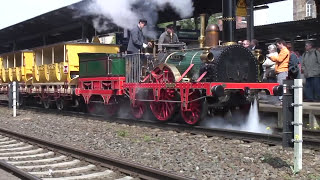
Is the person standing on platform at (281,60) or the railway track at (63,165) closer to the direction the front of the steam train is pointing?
the person standing on platform

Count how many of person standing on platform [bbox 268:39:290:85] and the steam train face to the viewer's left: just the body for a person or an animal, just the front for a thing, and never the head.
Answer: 1

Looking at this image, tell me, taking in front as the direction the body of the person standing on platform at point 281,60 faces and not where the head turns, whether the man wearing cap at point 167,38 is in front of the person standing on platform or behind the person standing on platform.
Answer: in front

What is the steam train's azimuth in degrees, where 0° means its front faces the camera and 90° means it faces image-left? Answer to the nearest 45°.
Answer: approximately 315°

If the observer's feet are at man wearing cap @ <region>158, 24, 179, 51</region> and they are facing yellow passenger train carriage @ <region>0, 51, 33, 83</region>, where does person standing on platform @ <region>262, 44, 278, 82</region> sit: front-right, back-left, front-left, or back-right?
back-right

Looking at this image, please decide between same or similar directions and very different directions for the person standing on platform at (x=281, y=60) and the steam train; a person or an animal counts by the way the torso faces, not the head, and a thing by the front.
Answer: very different directions

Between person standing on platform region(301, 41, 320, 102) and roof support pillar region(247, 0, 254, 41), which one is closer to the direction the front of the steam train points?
the person standing on platform

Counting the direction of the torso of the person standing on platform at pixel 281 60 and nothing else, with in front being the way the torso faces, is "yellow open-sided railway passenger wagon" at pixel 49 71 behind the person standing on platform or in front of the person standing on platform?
in front

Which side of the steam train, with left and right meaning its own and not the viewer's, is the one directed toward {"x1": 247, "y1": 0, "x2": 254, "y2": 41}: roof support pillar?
left

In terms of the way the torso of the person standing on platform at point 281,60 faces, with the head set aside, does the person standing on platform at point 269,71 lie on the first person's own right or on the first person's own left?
on the first person's own right

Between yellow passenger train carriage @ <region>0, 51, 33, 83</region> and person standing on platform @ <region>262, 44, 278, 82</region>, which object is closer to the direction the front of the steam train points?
the person standing on platform

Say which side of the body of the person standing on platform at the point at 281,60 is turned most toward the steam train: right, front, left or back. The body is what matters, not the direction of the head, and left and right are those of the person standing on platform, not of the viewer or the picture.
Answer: front
